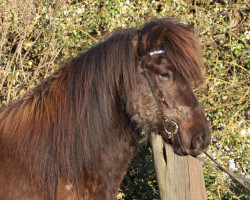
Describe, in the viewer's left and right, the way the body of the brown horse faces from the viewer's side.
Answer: facing to the right of the viewer
